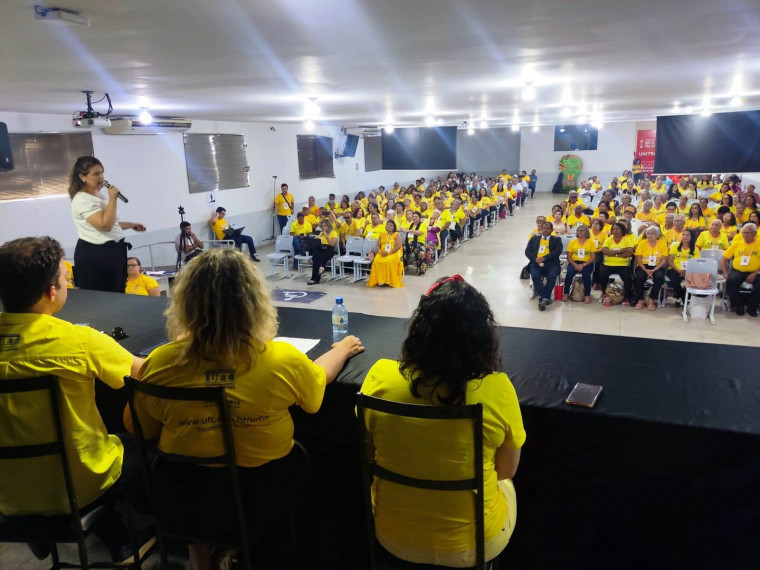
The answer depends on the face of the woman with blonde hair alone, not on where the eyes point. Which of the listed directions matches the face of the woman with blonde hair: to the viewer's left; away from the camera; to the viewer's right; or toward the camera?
away from the camera

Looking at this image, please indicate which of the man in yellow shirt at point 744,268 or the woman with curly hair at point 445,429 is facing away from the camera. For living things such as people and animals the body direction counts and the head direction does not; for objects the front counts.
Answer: the woman with curly hair

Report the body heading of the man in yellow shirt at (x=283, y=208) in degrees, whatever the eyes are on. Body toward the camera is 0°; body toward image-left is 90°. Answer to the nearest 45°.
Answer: approximately 0°

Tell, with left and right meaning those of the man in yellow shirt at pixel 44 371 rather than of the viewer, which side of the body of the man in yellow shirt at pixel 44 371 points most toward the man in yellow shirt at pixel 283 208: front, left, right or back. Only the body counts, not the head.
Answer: front

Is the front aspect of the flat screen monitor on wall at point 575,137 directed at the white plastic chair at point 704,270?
yes

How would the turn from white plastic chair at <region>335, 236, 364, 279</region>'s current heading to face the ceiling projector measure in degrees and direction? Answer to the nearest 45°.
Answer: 0° — it already faces it

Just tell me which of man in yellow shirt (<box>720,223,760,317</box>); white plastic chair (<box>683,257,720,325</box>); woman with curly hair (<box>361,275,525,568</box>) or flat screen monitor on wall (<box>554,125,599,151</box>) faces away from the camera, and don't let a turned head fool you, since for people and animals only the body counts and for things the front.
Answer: the woman with curly hair

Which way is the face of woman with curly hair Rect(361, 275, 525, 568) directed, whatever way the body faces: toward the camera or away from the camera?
away from the camera

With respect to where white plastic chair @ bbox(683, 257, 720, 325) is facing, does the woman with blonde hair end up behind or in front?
in front

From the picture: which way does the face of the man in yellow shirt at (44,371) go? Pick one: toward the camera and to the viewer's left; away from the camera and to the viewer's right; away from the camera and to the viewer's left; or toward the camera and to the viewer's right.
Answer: away from the camera and to the viewer's right

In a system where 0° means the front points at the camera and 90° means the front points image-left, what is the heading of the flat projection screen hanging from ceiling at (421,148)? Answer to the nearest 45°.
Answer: approximately 0°
